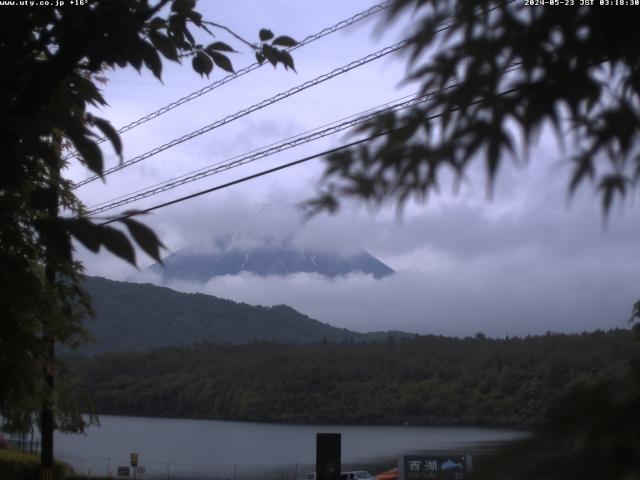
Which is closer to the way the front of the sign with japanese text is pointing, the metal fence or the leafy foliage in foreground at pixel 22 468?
the leafy foliage in foreground

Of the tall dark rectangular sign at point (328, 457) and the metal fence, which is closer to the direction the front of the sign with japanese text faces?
the tall dark rectangular sign

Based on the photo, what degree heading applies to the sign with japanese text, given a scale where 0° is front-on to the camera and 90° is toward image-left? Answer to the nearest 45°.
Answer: approximately 0°

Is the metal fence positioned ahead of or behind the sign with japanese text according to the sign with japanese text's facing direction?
behind

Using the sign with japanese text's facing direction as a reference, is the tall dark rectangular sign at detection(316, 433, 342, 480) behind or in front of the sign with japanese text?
in front
